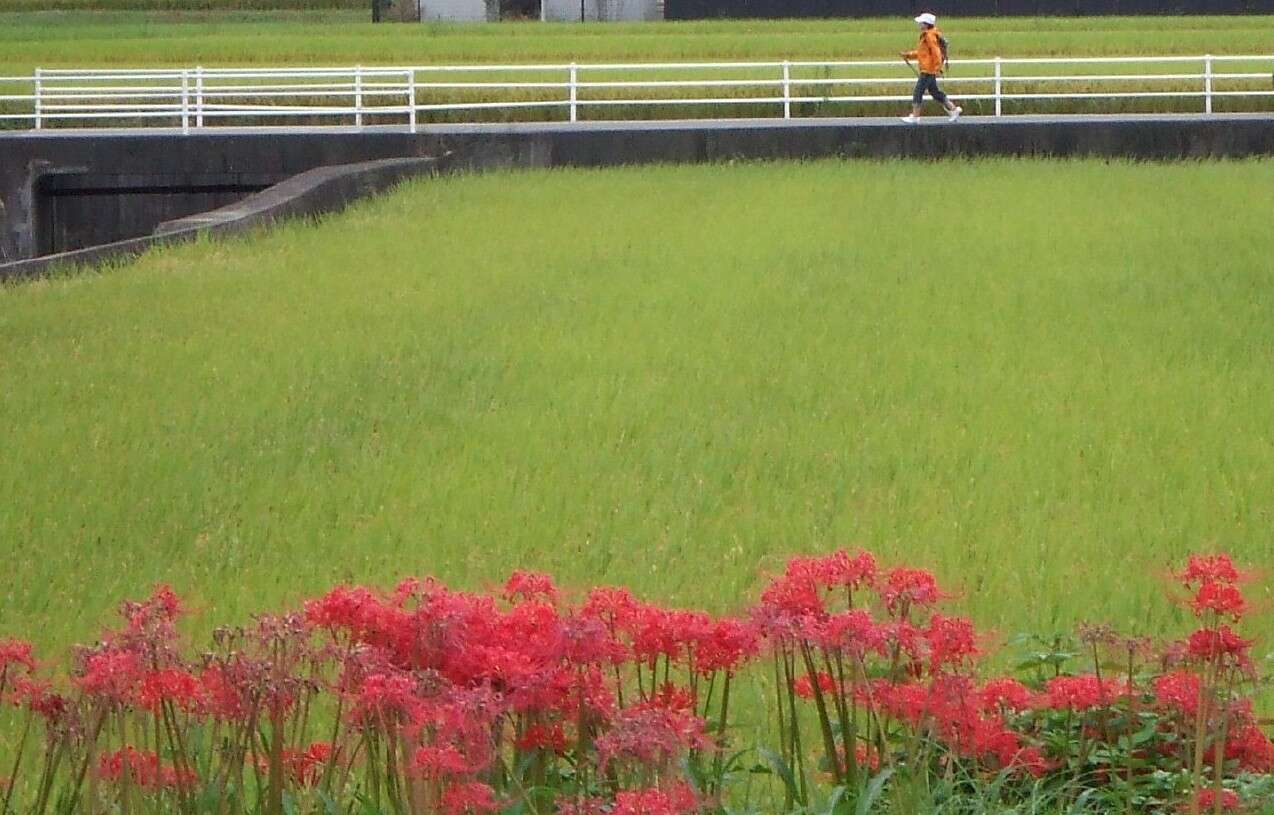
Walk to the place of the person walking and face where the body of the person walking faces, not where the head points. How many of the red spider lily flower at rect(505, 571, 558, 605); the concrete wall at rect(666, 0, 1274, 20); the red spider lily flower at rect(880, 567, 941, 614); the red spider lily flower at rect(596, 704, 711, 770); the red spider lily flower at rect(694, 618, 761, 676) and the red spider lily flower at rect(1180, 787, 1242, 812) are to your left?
5

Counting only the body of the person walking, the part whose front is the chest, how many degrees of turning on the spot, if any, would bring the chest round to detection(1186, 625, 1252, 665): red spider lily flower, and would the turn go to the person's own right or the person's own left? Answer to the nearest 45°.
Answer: approximately 90° to the person's own left

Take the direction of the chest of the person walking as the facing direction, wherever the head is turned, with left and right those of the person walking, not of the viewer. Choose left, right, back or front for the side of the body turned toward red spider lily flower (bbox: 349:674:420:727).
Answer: left

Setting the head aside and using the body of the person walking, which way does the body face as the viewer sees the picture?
to the viewer's left

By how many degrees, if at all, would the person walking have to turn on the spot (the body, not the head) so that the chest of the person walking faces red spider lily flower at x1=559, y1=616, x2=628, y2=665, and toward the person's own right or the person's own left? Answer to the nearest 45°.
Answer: approximately 90° to the person's own left

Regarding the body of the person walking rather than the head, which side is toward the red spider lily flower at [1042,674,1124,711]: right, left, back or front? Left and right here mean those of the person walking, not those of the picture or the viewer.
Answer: left

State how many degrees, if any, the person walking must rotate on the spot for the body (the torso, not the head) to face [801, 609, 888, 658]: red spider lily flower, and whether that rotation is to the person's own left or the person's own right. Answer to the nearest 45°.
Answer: approximately 90° to the person's own left

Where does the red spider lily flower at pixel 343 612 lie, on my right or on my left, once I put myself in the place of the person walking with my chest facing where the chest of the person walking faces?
on my left

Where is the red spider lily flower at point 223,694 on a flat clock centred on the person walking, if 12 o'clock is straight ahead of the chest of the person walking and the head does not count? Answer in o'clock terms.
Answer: The red spider lily flower is roughly at 9 o'clock from the person walking.

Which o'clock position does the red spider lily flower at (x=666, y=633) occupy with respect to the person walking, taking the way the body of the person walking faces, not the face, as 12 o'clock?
The red spider lily flower is roughly at 9 o'clock from the person walking.

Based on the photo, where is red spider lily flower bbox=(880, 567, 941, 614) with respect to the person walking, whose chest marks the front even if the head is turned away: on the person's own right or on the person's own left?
on the person's own left
